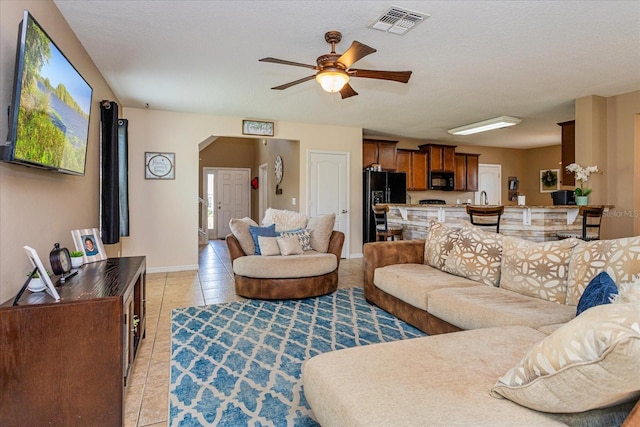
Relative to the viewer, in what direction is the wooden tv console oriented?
to the viewer's right

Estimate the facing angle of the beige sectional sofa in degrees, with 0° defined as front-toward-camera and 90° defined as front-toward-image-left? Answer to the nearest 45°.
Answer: approximately 45°

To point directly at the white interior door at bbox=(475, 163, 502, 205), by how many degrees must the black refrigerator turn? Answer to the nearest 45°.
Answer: approximately 135° to its left

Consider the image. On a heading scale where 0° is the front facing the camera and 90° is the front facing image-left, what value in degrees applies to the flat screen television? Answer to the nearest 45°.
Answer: approximately 315°

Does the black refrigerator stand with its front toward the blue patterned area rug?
yes

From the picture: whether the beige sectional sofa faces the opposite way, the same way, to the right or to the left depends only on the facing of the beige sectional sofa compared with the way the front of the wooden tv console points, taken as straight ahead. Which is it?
the opposite way

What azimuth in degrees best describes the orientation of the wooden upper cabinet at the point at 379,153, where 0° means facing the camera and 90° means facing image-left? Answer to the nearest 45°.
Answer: approximately 315°

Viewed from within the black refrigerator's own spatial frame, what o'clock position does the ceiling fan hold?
The ceiling fan is roughly at 12 o'clock from the black refrigerator.

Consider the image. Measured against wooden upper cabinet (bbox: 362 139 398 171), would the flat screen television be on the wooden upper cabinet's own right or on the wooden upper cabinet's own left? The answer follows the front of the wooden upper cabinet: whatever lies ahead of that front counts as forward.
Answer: on the wooden upper cabinet's own right
